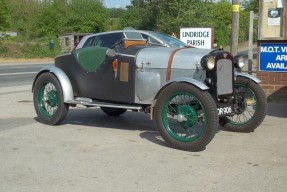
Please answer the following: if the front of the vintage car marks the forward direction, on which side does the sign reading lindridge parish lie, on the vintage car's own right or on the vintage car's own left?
on the vintage car's own left

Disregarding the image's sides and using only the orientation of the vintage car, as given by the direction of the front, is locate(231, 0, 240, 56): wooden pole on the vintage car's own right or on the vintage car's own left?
on the vintage car's own left

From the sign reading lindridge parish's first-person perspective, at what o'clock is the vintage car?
The vintage car is roughly at 12 o'clock from the sign reading lindridge parish.

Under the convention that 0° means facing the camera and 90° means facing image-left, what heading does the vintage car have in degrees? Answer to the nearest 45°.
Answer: approximately 315°

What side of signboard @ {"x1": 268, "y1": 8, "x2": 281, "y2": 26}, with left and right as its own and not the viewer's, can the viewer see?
front

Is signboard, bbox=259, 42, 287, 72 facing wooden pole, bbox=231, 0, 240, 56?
no

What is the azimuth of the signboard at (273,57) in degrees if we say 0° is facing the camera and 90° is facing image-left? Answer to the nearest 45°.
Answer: approximately 0°

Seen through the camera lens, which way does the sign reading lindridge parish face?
facing the viewer

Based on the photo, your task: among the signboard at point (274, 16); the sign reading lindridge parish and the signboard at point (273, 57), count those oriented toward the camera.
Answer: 3

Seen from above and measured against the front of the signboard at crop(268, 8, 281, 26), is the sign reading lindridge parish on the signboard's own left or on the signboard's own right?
on the signboard's own right

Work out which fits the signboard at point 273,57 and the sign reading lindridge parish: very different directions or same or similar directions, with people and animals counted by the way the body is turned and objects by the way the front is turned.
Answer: same or similar directions

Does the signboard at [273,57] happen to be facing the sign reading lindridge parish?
no

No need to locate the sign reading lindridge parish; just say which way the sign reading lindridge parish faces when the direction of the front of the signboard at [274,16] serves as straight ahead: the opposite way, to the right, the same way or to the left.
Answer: the same way
